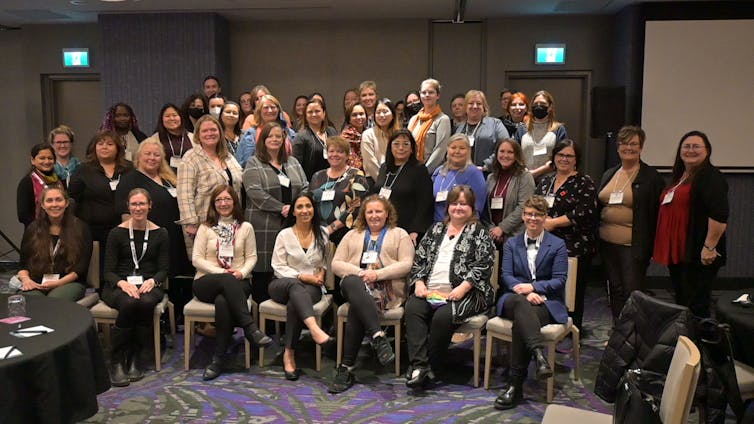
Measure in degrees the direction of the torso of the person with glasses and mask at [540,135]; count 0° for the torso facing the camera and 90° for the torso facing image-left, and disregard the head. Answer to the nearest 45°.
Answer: approximately 0°

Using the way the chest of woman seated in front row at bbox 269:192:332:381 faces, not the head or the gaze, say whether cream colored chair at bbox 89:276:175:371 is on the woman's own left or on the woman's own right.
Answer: on the woman's own right

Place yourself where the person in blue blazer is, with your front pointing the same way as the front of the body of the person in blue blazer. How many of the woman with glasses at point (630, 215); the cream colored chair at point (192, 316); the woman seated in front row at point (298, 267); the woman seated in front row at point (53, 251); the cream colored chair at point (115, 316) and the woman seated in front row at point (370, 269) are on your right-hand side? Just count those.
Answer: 5

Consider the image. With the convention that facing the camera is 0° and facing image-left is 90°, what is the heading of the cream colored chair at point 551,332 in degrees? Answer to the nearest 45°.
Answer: approximately 45°

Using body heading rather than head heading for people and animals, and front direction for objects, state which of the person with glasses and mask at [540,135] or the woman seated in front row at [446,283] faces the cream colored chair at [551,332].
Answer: the person with glasses and mask
